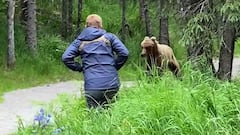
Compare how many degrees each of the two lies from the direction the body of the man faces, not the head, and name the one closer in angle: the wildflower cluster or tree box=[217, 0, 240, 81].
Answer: the tree

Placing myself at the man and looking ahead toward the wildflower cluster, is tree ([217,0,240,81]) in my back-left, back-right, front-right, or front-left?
back-left

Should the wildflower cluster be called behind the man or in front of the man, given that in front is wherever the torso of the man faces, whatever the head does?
behind

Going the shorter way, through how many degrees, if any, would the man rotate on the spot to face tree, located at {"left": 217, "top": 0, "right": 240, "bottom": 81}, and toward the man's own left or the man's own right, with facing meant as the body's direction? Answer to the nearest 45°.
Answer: approximately 45° to the man's own right

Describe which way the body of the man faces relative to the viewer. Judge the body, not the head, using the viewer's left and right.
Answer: facing away from the viewer
